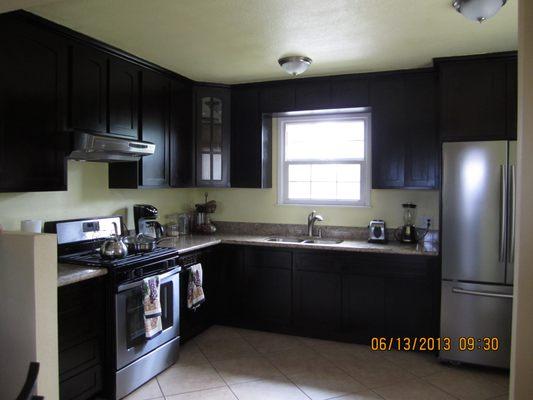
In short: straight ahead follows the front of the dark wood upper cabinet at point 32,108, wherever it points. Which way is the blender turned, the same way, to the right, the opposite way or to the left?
to the right

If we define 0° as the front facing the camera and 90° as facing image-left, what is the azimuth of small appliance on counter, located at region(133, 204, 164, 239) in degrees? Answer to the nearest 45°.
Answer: approximately 315°

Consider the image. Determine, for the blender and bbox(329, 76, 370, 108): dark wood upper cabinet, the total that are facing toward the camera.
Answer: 2

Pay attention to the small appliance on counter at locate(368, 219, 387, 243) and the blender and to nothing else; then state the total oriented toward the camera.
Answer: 2

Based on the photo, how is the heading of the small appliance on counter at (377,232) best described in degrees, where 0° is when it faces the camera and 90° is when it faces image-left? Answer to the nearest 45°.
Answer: approximately 0°
